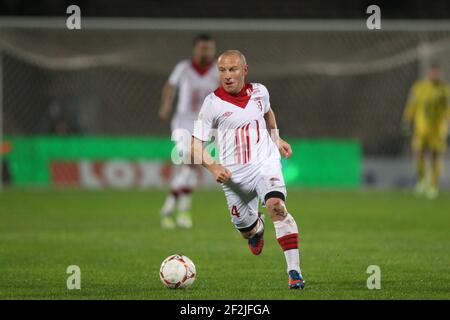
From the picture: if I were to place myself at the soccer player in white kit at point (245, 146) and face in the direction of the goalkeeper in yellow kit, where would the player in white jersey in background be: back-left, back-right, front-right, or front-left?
front-left

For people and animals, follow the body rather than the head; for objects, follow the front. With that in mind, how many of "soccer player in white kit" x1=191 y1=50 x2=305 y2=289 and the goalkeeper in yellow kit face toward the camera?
2

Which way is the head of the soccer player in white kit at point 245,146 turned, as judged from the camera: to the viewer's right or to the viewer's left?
to the viewer's left

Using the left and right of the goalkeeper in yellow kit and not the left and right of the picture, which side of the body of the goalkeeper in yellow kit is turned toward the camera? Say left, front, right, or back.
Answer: front

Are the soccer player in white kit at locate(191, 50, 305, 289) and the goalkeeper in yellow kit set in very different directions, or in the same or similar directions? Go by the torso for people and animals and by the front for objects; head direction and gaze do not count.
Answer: same or similar directions

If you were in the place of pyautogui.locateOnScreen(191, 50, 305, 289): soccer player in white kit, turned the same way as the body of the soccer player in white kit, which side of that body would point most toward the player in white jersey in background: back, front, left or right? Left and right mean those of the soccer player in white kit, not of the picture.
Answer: back

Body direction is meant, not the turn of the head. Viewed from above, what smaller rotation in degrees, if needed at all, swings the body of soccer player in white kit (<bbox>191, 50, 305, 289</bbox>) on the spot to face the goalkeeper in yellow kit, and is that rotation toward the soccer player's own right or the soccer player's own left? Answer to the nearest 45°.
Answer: approximately 180°

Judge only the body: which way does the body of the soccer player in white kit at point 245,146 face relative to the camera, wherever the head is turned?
toward the camera

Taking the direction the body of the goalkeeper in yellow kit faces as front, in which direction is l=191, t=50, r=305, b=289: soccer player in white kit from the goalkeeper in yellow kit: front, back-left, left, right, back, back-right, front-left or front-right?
front

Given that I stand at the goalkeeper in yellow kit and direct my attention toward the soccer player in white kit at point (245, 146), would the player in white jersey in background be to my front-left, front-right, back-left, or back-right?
front-right

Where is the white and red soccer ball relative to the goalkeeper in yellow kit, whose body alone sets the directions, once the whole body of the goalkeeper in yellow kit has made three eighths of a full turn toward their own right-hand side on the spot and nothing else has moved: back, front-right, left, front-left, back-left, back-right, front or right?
back-left
